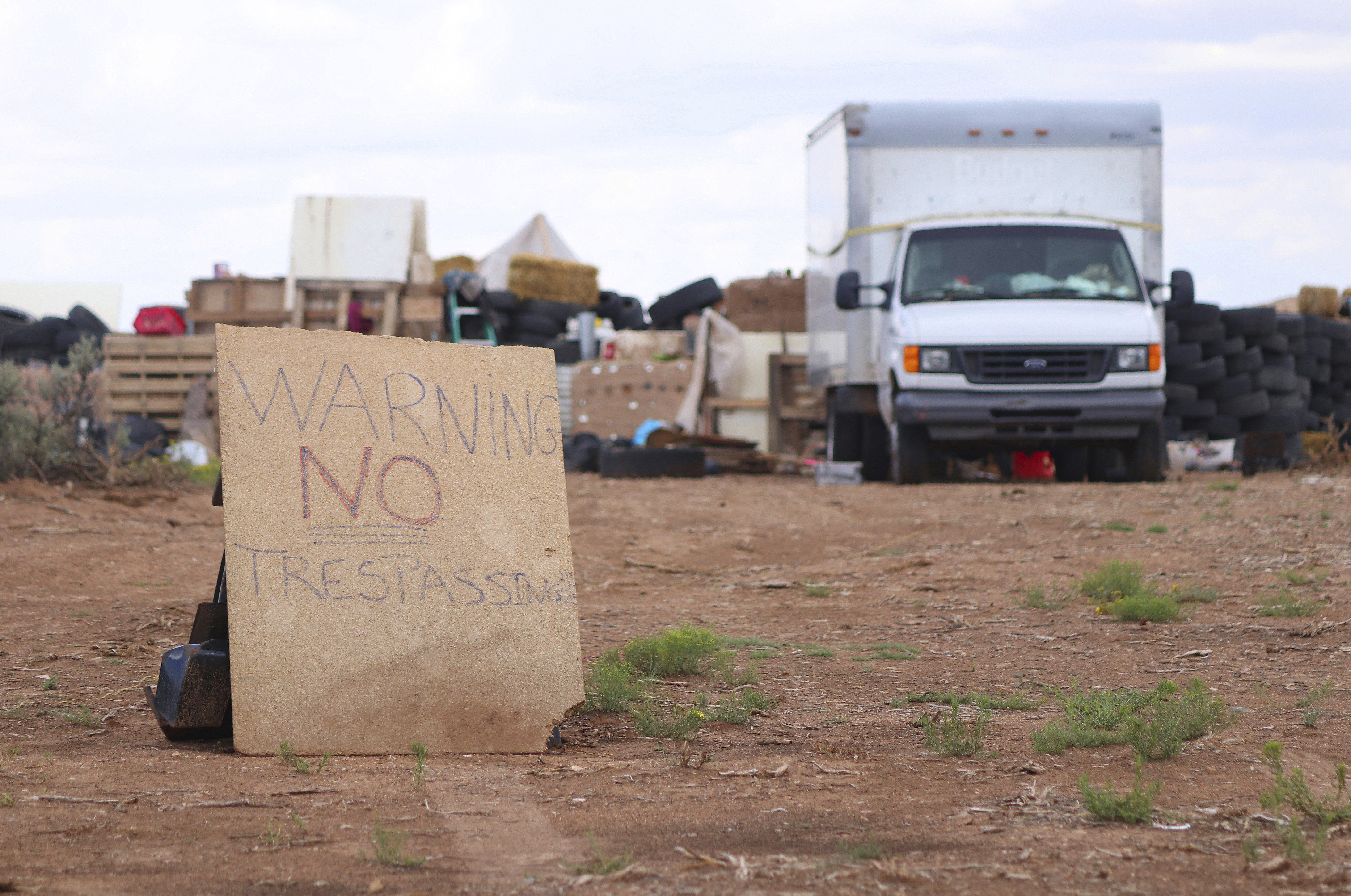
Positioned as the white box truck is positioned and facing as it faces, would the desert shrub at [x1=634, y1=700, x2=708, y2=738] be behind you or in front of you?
in front

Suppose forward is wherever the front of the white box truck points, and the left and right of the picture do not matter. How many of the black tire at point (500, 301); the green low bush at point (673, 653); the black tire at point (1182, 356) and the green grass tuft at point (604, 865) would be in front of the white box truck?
2

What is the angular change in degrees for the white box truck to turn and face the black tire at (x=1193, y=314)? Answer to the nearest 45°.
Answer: approximately 135° to its left

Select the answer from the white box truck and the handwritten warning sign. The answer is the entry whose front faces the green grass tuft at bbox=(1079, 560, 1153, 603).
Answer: the white box truck

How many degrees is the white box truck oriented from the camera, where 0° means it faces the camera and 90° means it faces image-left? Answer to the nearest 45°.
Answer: approximately 0°

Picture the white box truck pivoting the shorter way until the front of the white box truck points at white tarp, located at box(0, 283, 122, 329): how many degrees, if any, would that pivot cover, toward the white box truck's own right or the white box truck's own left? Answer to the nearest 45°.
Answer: approximately 135° to the white box truck's own right

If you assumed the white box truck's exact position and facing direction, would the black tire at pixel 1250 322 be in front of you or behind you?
behind

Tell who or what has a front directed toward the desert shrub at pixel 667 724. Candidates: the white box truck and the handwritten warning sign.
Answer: the white box truck

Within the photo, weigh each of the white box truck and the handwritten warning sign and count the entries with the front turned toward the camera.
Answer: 2

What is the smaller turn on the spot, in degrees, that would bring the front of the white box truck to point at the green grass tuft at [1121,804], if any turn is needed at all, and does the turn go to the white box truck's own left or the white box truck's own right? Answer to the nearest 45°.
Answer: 0° — it already faces it

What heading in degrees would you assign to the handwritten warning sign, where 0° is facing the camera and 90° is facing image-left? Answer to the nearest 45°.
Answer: approximately 0°

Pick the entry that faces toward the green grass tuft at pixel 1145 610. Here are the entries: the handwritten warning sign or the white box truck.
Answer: the white box truck
